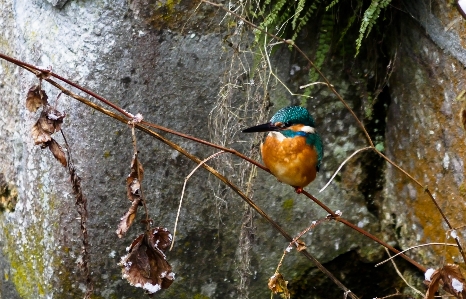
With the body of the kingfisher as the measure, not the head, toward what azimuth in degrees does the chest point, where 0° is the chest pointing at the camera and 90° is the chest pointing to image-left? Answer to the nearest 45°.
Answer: approximately 45°

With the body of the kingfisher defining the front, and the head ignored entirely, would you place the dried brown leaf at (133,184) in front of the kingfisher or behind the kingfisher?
in front

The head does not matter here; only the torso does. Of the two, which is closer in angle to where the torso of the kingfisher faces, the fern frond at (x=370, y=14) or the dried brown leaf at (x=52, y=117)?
the dried brown leaf

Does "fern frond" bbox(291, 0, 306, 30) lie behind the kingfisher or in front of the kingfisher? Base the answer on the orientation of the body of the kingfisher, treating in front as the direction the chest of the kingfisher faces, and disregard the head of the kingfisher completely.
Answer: behind

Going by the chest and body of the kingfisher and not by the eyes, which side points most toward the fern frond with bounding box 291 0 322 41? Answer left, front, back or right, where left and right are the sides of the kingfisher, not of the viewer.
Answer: back
